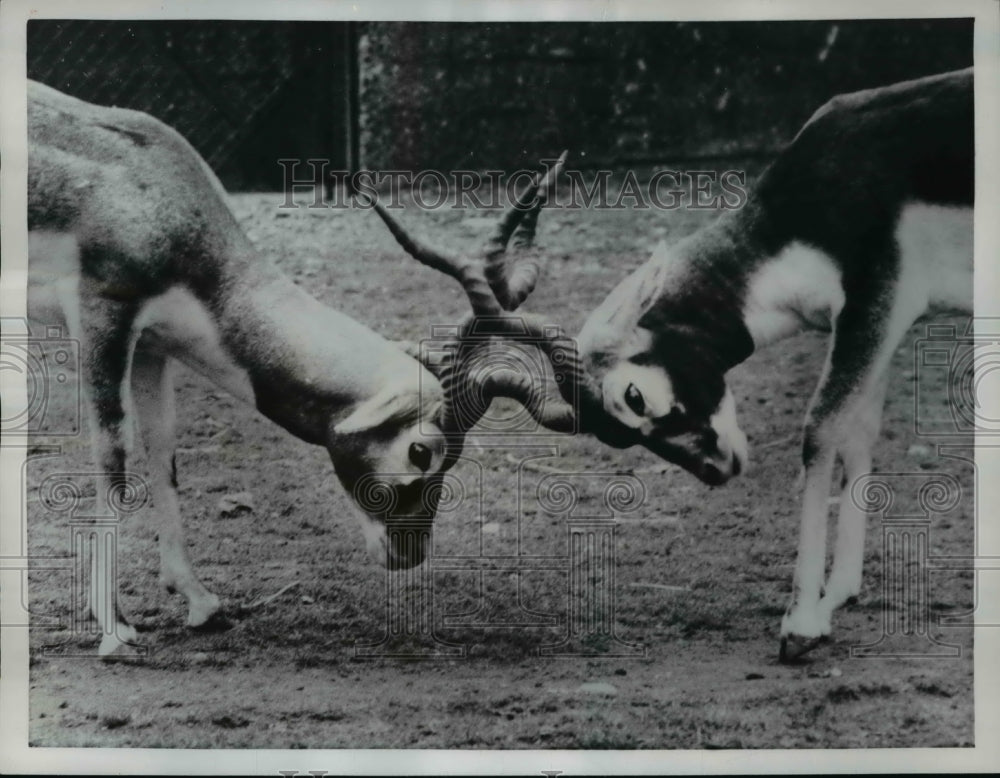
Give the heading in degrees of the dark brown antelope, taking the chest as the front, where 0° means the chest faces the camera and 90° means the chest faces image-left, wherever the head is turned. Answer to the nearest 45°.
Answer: approximately 90°

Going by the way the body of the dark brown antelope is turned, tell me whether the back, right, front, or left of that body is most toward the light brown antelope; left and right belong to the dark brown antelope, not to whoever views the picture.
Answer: front

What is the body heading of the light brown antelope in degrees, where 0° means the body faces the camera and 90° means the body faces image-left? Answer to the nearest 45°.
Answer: approximately 270°

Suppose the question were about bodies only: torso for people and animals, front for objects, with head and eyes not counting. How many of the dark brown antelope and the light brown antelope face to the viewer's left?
1

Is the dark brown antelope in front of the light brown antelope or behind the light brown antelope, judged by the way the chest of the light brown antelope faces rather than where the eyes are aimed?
in front

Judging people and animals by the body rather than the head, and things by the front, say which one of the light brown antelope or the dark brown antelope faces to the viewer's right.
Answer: the light brown antelope
